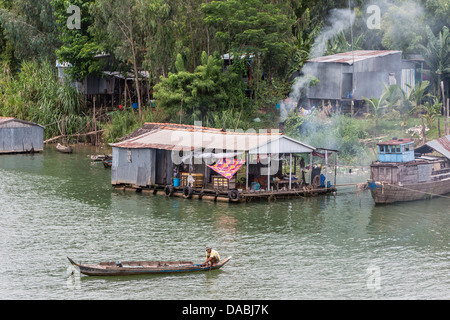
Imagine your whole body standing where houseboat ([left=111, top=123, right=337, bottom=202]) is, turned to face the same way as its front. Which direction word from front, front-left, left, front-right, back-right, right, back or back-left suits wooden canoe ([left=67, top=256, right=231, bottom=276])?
front-right

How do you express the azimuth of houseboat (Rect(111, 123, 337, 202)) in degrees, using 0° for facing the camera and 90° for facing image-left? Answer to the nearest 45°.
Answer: approximately 315°

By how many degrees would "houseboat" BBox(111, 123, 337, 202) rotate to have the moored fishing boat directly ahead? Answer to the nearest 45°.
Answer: approximately 45° to its left

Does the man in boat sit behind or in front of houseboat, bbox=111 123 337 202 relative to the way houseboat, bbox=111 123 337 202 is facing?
in front
